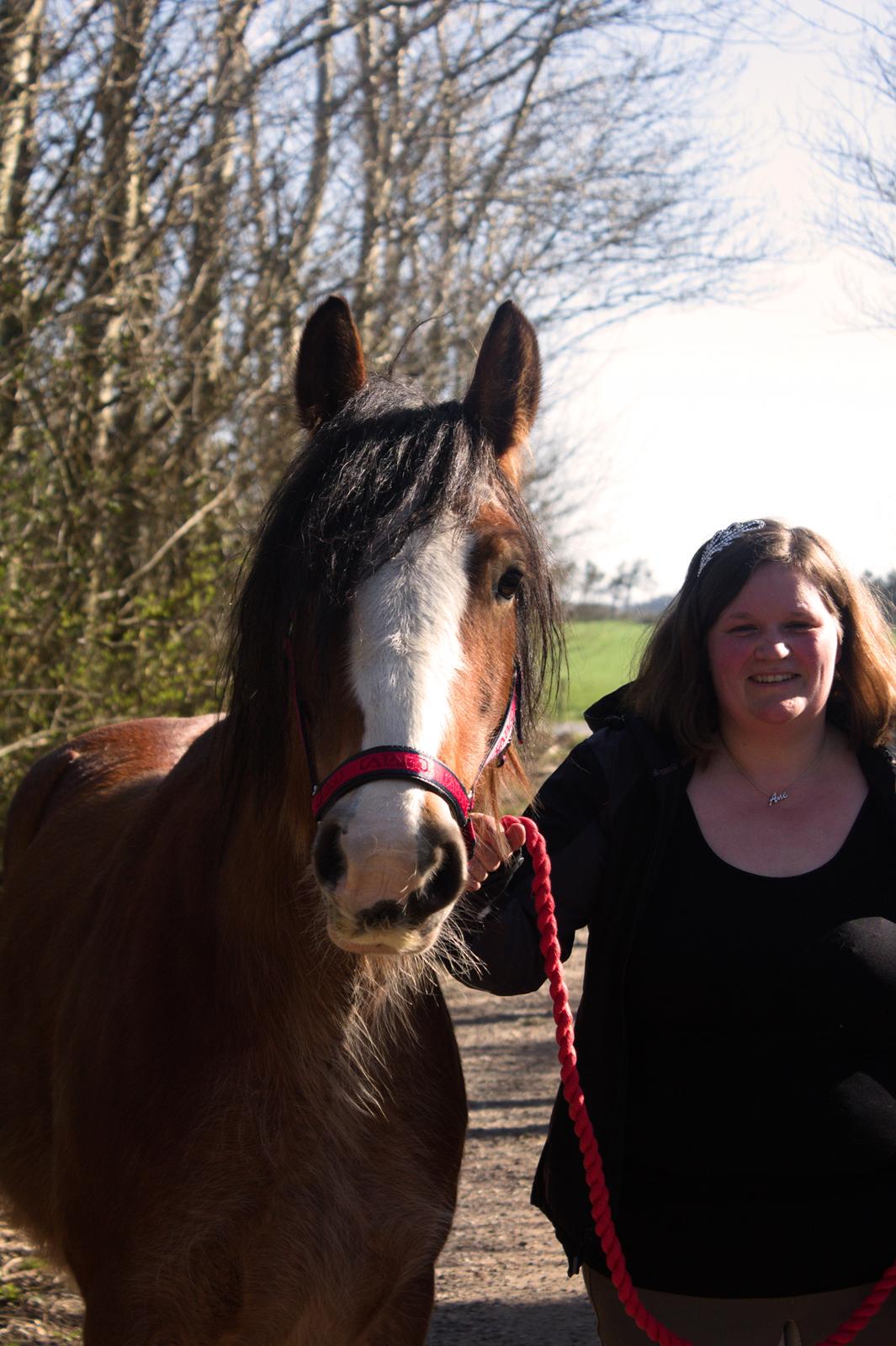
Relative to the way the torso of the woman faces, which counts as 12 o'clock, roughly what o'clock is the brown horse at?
The brown horse is roughly at 3 o'clock from the woman.

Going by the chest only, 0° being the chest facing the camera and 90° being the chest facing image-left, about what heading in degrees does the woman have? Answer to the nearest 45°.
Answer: approximately 0°
